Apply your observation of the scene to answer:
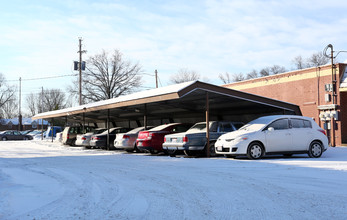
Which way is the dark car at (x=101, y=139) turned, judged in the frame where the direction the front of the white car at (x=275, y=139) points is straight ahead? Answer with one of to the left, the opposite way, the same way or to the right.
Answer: the opposite way

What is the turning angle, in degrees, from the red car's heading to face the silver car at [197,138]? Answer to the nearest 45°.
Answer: approximately 90° to its right

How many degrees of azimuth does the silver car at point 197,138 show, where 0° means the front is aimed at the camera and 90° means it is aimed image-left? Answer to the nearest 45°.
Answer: approximately 225°

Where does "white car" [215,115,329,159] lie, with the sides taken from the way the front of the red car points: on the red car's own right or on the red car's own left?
on the red car's own right

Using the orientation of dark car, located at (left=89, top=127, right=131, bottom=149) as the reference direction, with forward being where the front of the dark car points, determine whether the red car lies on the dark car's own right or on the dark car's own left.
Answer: on the dark car's own right

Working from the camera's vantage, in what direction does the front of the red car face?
facing away from the viewer and to the right of the viewer
